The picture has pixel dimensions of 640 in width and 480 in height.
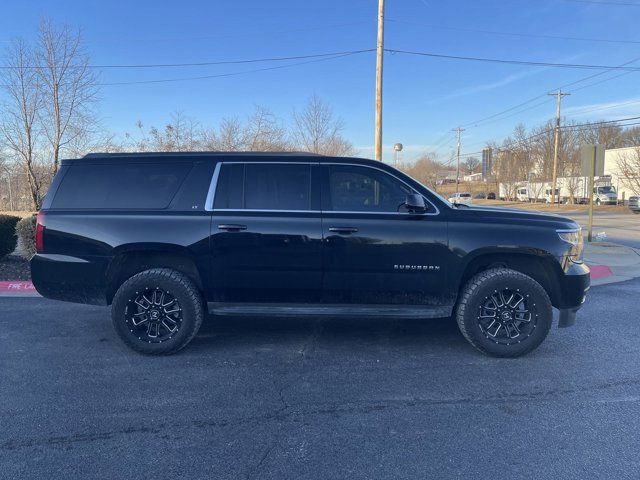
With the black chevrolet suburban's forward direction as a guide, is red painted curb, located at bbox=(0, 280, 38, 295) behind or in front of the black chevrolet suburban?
behind

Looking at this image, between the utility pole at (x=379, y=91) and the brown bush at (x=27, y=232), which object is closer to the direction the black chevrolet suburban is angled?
the utility pole

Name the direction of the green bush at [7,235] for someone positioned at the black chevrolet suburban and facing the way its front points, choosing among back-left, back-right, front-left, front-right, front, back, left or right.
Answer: back-left

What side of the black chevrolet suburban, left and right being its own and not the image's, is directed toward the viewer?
right

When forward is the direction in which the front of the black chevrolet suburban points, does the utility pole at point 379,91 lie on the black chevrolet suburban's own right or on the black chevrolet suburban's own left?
on the black chevrolet suburban's own left

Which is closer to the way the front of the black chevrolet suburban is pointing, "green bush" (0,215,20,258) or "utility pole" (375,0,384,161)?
the utility pole
